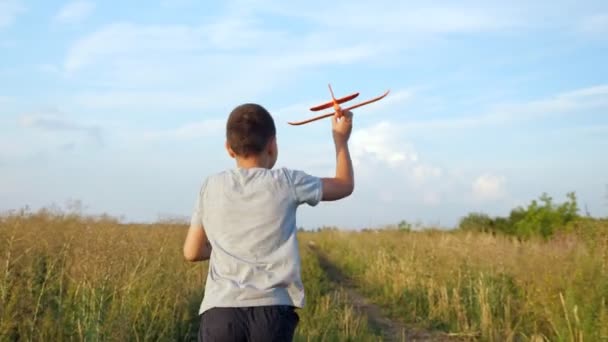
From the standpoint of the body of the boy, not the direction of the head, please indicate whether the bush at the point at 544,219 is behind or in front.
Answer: in front

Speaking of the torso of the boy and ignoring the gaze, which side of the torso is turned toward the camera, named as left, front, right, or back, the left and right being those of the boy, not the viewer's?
back
